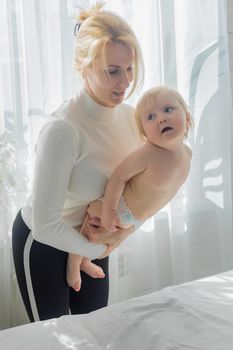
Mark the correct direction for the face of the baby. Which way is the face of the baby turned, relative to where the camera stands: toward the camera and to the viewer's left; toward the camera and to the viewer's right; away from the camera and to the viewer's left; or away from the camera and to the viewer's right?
toward the camera and to the viewer's right

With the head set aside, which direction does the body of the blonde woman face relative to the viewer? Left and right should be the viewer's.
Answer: facing the viewer and to the right of the viewer

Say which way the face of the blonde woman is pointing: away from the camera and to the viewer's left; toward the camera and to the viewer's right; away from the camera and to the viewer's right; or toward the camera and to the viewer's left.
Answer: toward the camera and to the viewer's right
